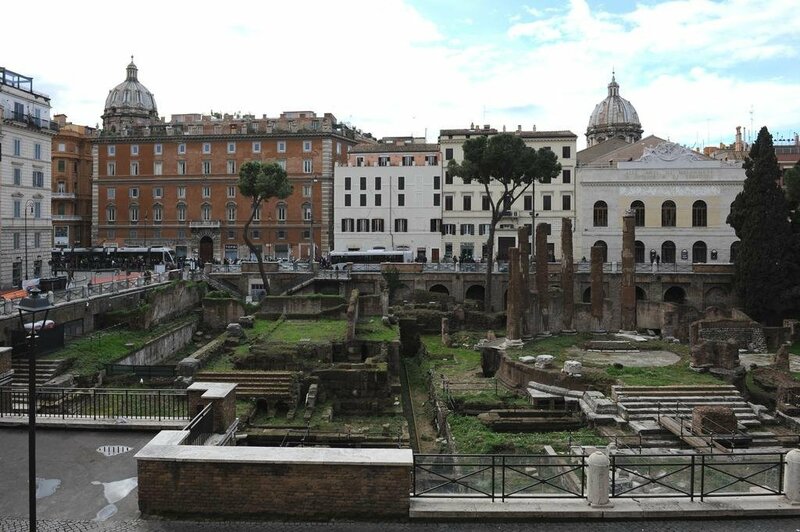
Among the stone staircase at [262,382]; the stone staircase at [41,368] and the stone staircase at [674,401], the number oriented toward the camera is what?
3

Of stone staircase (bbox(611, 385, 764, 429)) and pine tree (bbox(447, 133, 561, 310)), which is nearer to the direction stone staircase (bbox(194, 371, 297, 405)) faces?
the stone staircase

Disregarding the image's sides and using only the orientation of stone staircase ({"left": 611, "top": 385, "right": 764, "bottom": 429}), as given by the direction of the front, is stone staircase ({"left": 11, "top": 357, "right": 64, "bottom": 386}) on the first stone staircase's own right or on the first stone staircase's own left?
on the first stone staircase's own right

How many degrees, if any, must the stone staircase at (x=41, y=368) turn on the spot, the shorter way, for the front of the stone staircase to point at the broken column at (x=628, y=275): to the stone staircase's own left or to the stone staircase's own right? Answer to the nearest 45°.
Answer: approximately 90° to the stone staircase's own left

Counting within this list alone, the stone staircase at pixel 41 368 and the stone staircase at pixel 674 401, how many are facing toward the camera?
2

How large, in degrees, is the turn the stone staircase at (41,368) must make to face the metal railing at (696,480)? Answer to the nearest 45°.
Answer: approximately 45° to its left

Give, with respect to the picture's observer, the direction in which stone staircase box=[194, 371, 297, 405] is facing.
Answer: facing the viewer

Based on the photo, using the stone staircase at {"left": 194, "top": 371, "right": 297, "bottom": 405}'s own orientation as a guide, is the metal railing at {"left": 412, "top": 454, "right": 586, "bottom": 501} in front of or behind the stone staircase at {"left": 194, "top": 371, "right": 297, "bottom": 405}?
in front

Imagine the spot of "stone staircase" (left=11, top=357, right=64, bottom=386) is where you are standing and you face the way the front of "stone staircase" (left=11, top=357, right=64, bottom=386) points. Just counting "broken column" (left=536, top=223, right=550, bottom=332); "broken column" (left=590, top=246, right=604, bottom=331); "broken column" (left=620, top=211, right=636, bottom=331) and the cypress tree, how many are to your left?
4

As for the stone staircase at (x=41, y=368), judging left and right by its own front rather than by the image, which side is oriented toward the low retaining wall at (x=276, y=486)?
front

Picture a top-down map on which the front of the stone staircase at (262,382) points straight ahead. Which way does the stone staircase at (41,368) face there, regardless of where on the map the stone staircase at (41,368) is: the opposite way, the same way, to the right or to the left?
the same way

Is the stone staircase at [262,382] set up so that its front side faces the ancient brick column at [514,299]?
no

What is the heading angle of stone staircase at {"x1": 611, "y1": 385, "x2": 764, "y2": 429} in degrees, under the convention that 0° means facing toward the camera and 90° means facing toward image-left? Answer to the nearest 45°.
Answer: approximately 0°

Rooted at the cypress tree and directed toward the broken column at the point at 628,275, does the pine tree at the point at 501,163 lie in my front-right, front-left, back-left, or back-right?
front-right

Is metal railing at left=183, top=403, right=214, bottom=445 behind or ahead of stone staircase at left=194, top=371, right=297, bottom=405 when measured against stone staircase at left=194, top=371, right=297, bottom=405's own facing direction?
ahead

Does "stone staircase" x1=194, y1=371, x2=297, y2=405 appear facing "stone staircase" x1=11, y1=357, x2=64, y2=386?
no

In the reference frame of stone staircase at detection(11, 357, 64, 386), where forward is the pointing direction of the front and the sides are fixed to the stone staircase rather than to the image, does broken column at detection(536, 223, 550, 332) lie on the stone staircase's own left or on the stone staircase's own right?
on the stone staircase's own left

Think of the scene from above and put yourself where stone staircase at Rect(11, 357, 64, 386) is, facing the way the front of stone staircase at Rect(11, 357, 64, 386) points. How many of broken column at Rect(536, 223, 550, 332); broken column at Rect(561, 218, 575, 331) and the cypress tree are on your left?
3

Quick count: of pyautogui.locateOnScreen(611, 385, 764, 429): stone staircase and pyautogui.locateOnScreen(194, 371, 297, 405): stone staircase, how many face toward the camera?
2
